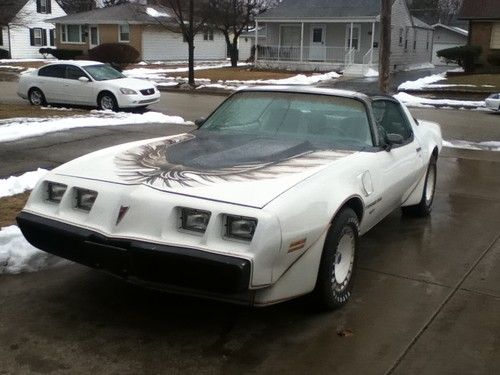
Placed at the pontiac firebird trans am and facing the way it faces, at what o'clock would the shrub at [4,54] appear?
The shrub is roughly at 4 o'clock from the pontiac firebird trans am.

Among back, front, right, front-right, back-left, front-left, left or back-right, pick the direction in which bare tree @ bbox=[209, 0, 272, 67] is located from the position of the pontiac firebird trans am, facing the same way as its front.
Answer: back-right

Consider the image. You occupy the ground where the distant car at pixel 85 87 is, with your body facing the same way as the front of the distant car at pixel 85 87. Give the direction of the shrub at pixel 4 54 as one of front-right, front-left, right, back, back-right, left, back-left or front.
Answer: back-left

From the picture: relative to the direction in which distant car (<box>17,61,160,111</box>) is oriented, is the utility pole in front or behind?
in front

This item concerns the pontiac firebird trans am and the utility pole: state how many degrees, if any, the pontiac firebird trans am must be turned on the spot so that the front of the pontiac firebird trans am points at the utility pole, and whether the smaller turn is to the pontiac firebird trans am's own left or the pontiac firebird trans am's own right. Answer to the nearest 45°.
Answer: approximately 135° to the pontiac firebird trans am's own right

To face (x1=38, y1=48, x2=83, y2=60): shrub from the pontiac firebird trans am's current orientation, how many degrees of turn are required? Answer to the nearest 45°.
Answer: approximately 135° to its right

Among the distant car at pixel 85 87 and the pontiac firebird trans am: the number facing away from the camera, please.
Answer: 0

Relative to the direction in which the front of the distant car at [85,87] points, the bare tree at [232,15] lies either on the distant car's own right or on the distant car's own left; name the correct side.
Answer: on the distant car's own left

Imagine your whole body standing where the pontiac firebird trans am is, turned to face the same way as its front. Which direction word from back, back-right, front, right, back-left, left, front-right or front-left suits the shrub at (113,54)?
back-right

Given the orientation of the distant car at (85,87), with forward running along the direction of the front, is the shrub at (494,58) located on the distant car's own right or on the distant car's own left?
on the distant car's own left

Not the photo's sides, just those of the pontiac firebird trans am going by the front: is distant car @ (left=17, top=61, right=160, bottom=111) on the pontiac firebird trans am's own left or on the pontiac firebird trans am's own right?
on the pontiac firebird trans am's own right

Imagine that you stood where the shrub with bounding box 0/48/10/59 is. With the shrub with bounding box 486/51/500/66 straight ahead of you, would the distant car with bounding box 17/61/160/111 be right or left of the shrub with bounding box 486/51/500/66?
right

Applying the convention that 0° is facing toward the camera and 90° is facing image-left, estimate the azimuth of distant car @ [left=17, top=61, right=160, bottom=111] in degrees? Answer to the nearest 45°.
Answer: approximately 315°

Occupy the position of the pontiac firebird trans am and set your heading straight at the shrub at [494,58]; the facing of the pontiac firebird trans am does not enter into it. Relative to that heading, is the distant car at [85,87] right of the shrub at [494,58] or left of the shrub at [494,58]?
left

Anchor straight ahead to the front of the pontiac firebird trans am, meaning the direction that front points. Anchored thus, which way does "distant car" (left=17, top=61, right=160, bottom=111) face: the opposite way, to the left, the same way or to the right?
to the left

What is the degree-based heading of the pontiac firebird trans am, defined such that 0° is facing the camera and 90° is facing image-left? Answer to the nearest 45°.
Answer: approximately 45°
